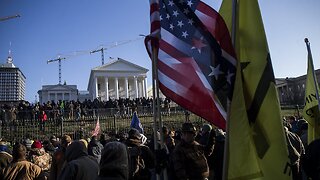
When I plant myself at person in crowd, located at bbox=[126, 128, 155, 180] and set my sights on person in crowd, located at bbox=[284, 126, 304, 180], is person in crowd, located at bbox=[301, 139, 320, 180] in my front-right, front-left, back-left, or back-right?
front-right

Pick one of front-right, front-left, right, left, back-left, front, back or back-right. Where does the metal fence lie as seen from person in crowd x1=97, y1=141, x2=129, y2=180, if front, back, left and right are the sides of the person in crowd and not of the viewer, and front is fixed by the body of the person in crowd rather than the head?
front

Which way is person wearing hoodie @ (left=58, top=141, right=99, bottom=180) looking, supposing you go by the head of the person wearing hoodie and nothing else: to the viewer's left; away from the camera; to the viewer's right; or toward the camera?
away from the camera

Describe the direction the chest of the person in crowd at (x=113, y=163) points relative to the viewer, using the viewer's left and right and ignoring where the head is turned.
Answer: facing away from the viewer

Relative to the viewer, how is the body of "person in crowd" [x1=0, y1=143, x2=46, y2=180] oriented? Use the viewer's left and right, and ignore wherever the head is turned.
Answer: facing away from the viewer

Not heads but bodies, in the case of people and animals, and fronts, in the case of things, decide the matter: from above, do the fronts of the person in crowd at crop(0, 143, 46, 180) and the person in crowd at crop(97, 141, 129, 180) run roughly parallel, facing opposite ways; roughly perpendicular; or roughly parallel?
roughly parallel

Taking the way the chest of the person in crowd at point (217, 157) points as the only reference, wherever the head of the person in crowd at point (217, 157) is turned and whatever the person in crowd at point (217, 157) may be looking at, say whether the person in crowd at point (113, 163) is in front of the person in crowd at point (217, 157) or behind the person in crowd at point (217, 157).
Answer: behind

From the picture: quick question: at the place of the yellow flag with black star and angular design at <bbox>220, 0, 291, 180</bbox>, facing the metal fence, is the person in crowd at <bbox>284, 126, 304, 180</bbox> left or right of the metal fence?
right

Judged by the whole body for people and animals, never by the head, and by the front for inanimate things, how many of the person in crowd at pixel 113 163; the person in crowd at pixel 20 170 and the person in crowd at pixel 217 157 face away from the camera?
3

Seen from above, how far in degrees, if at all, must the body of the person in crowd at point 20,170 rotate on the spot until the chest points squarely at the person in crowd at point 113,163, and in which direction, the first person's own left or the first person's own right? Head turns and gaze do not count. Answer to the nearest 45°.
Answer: approximately 135° to the first person's own right

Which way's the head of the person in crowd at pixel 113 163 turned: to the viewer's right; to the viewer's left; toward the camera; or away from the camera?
away from the camera

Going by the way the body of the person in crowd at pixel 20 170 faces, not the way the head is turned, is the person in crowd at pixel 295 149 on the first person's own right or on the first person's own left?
on the first person's own right

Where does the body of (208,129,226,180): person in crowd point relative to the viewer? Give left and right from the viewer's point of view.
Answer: facing away from the viewer
